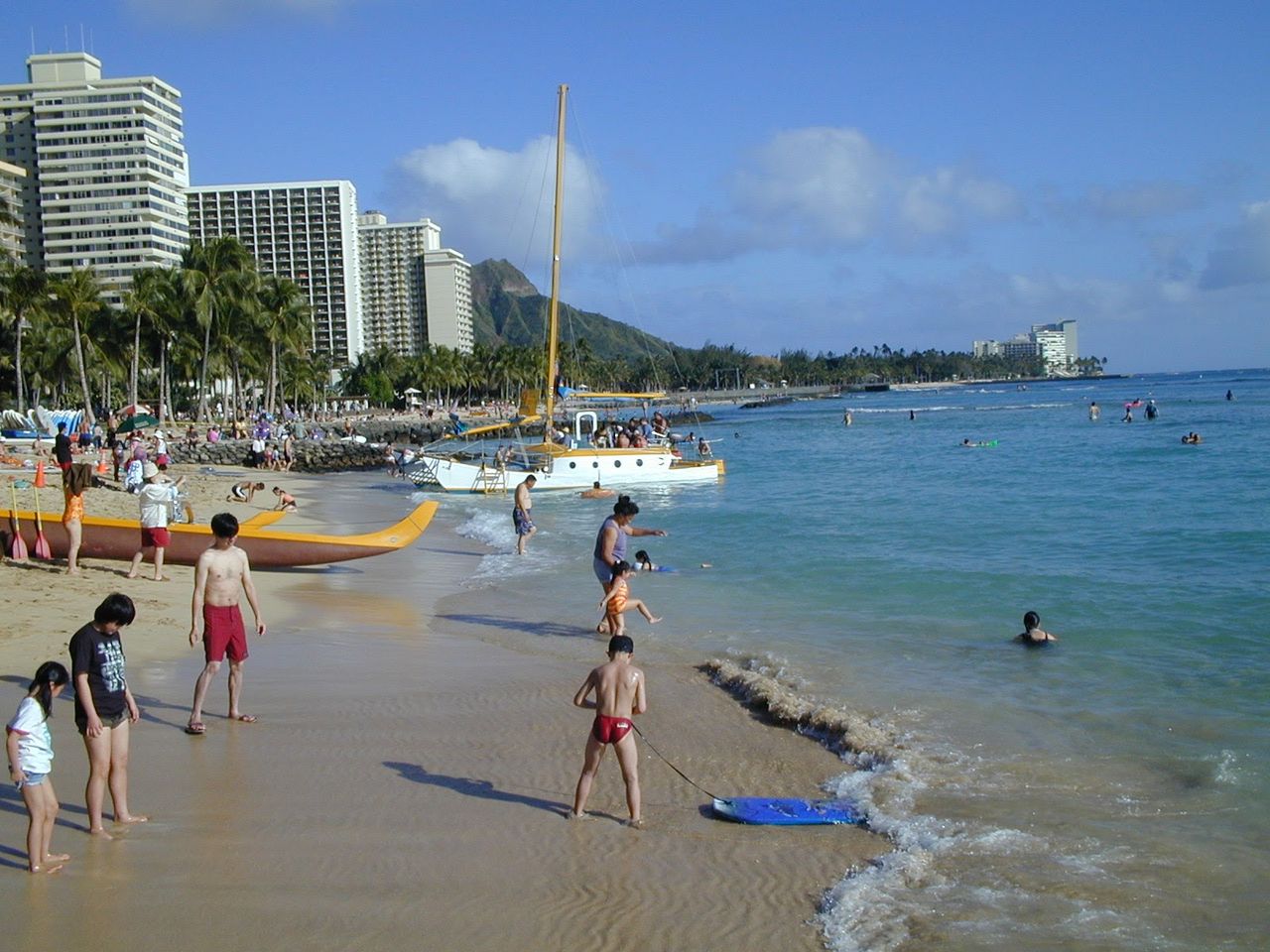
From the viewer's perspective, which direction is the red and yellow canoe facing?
to the viewer's right

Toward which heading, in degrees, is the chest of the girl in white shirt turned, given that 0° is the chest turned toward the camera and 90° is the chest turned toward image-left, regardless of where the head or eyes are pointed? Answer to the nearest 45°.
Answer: approximately 270°

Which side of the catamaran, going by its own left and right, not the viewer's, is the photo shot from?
left

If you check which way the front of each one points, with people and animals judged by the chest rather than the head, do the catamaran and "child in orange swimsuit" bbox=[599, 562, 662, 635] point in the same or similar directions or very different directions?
very different directions

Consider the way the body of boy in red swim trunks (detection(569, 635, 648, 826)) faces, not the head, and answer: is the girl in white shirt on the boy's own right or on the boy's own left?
on the boy's own left

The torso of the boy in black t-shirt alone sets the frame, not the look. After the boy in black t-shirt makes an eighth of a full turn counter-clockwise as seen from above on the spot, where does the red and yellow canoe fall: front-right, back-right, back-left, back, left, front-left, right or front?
left

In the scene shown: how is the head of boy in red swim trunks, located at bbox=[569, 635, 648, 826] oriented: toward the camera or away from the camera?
away from the camera

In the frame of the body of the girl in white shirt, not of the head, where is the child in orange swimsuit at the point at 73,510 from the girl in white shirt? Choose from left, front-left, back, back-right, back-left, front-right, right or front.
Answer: left

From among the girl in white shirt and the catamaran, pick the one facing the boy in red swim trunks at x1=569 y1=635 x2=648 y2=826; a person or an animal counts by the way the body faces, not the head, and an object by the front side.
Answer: the girl in white shirt

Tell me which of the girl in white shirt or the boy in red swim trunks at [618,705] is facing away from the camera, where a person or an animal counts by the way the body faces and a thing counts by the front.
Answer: the boy in red swim trunks

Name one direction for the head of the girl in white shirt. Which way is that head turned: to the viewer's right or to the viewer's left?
to the viewer's right

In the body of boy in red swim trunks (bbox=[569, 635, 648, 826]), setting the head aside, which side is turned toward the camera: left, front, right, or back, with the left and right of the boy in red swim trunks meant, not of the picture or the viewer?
back

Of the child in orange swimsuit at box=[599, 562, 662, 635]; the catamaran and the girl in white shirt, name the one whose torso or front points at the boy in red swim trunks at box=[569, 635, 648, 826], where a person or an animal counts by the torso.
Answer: the girl in white shirt

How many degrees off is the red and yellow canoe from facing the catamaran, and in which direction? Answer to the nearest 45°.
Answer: approximately 45° to its left

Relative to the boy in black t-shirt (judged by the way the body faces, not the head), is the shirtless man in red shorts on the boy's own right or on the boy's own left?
on the boy's own left
